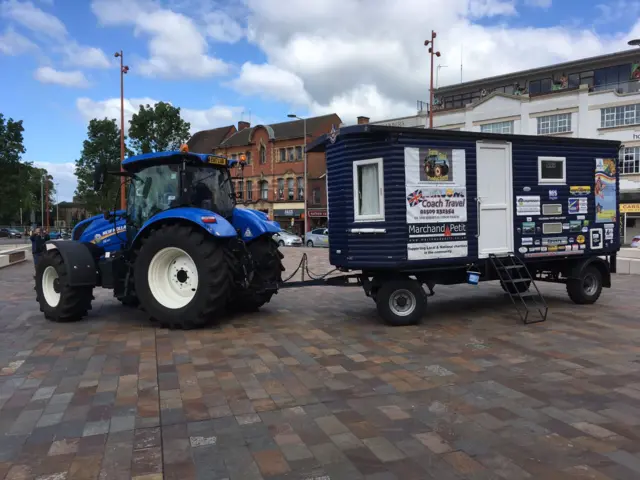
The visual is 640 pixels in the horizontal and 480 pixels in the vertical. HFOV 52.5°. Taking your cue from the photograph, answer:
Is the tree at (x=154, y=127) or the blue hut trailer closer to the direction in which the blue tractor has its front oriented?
the tree

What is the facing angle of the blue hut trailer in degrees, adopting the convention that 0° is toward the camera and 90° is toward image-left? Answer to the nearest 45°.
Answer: approximately 45°

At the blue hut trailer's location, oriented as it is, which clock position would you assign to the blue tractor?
The blue tractor is roughly at 1 o'clock from the blue hut trailer.

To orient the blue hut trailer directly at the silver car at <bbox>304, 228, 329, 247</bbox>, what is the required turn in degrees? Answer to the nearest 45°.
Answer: approximately 135° to its right

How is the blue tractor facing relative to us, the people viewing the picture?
facing away from the viewer and to the left of the viewer

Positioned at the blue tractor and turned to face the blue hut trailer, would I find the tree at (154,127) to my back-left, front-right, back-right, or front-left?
back-left

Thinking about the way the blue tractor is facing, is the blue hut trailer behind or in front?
behind

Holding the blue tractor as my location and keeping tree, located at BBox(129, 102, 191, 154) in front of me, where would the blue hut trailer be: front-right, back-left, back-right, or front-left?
back-right

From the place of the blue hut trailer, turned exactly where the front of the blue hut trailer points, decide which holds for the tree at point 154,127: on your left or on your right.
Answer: on your right
